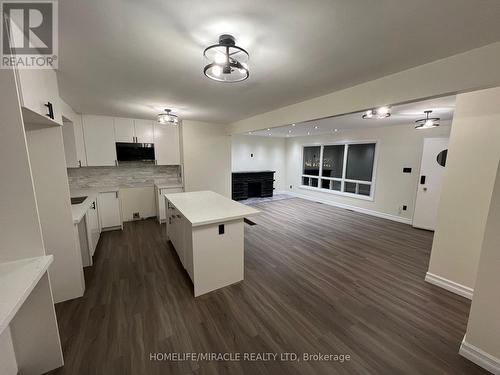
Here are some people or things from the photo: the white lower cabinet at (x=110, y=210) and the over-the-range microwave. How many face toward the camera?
2

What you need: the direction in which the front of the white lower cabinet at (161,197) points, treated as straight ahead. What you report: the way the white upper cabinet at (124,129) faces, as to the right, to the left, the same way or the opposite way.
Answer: the same way

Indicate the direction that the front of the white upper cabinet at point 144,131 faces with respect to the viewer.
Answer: facing the viewer

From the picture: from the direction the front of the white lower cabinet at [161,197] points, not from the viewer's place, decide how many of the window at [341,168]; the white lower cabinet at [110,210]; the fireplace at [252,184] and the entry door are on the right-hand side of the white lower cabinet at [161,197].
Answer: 1

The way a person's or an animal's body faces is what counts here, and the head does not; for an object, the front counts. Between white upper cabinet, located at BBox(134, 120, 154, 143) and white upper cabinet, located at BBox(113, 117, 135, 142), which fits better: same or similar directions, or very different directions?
same or similar directions

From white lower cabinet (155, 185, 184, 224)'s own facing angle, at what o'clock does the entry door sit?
The entry door is roughly at 10 o'clock from the white lower cabinet.

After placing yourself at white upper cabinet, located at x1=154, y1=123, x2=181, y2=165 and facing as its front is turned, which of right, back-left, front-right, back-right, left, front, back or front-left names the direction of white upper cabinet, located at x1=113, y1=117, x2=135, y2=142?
right

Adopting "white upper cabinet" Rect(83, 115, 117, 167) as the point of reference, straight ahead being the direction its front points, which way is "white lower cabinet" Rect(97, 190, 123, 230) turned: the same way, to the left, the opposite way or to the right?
the same way

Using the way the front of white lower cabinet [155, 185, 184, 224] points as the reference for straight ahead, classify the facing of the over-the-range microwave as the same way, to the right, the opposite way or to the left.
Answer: the same way

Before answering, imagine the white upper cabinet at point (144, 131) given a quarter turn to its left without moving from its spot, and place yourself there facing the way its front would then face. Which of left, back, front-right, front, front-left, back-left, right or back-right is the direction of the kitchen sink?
back-right

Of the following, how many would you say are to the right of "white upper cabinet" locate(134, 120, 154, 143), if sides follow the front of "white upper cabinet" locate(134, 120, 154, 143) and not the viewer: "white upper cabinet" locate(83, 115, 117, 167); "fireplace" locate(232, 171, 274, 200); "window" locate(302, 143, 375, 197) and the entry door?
1

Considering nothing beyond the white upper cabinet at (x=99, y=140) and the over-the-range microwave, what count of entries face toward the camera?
2

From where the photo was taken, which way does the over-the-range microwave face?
toward the camera

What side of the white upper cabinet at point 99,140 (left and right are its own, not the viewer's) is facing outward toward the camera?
front

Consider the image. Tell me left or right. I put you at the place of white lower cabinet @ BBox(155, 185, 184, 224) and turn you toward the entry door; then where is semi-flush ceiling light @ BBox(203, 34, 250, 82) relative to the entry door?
right
